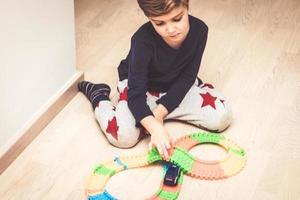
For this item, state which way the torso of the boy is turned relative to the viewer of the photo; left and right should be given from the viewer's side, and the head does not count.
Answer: facing the viewer and to the right of the viewer
